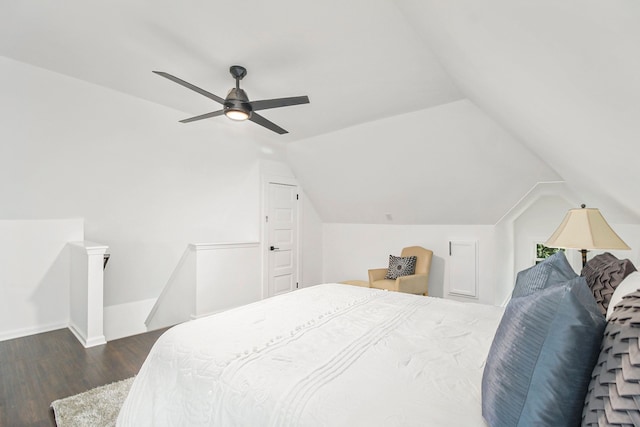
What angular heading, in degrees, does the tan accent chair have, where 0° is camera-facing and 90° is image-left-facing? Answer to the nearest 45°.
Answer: approximately 45°

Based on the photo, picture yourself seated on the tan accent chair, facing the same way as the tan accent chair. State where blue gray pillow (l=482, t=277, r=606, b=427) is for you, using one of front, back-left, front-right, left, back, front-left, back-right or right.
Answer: front-left

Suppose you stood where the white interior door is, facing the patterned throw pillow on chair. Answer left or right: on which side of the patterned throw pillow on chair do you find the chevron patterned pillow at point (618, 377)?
right

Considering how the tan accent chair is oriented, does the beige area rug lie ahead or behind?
ahead

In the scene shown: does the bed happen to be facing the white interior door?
no

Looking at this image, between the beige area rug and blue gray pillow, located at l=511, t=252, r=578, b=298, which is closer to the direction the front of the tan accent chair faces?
the beige area rug

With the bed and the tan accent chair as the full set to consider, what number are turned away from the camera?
0

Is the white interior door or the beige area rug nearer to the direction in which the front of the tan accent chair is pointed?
the beige area rug

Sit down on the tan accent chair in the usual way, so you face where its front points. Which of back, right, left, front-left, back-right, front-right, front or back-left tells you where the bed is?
front-left

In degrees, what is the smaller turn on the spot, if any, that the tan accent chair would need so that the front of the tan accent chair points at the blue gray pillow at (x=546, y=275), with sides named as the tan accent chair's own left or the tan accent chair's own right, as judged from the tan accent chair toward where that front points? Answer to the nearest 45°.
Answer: approximately 45° to the tan accent chair's own left

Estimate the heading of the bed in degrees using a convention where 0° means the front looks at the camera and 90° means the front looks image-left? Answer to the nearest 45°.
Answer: approximately 90°

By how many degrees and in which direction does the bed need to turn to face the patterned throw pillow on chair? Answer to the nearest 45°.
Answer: approximately 90° to its right

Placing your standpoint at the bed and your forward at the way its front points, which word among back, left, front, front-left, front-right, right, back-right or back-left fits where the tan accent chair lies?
right

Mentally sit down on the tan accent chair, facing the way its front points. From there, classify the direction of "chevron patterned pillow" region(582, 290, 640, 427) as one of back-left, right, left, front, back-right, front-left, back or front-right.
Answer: front-left

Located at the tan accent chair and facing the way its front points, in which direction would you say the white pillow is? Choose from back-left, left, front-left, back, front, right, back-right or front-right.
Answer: front-left

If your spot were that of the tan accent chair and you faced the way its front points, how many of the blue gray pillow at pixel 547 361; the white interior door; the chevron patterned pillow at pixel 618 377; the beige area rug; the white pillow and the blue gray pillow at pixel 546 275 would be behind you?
0

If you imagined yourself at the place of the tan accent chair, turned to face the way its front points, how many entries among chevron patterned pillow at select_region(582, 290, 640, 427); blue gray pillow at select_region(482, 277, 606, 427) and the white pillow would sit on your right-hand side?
0

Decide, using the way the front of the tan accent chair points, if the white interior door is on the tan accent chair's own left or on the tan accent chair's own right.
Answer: on the tan accent chair's own right
